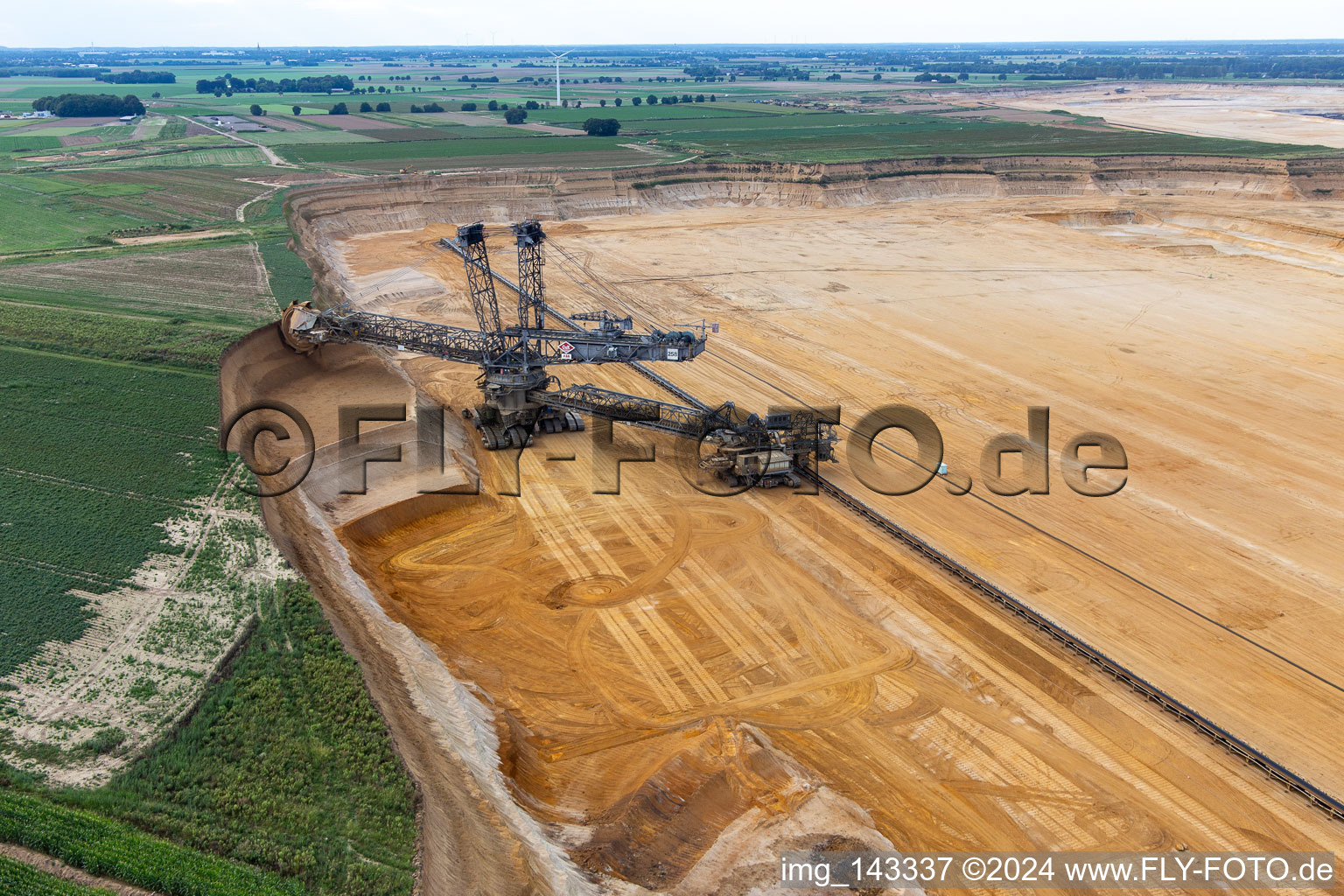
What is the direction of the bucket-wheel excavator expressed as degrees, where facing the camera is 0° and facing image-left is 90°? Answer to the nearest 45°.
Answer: approximately 90°
